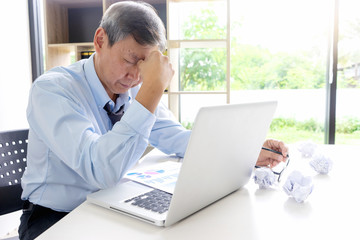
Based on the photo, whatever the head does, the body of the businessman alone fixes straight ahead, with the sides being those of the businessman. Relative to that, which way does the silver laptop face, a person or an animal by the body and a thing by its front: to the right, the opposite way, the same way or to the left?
the opposite way

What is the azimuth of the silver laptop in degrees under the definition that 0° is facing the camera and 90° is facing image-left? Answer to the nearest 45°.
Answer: approximately 135°

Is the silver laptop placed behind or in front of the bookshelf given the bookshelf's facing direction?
in front

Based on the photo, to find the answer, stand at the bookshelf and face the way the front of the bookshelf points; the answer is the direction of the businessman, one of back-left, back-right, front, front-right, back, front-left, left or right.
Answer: front

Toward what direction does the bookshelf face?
toward the camera

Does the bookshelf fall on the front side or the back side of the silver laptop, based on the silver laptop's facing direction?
on the front side

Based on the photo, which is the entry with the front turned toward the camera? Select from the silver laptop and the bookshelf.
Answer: the bookshelf

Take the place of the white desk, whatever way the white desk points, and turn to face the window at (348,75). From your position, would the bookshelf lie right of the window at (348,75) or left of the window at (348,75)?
left

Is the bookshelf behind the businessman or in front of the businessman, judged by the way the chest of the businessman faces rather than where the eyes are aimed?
behind

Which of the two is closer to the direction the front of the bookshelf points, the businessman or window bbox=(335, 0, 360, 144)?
the businessman

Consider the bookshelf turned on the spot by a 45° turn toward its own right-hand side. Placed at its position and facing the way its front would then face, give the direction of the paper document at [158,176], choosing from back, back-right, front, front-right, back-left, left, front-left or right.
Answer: front-left

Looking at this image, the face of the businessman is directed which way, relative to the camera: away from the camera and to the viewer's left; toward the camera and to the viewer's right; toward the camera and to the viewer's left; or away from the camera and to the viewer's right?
toward the camera and to the viewer's right

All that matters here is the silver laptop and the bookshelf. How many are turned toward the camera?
1
